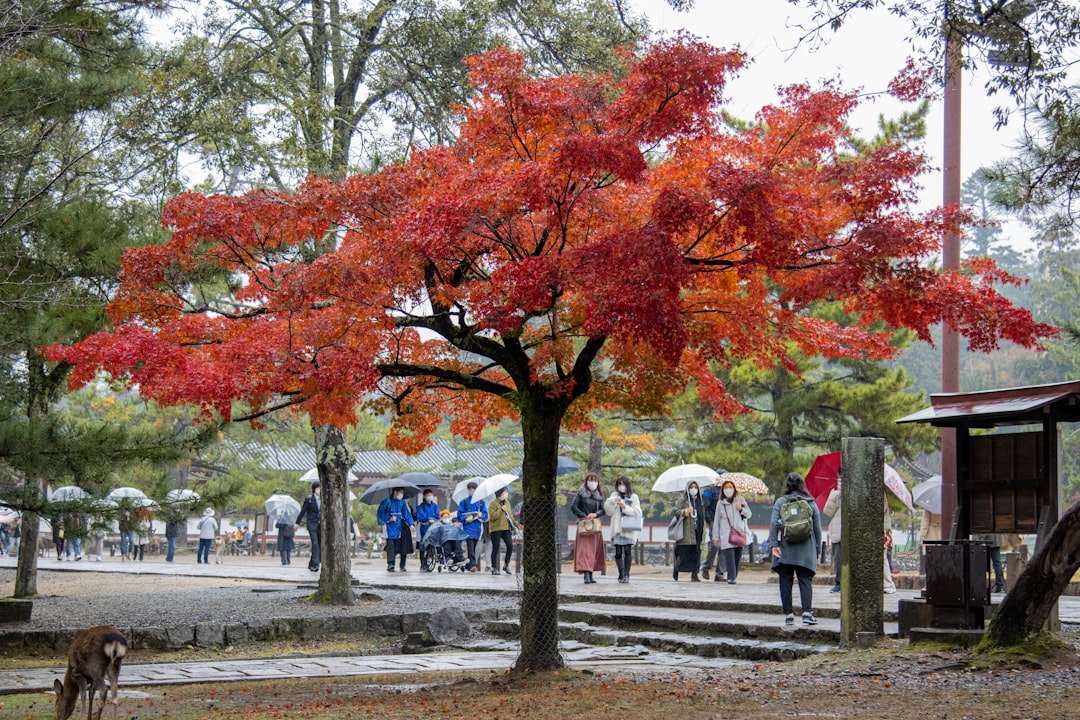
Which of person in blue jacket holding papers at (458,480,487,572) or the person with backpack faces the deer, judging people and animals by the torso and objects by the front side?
the person in blue jacket holding papers

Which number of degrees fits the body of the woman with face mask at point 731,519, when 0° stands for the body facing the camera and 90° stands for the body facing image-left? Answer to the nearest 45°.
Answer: approximately 0°

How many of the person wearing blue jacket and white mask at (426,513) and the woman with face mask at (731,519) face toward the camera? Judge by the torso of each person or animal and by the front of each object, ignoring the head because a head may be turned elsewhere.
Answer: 2

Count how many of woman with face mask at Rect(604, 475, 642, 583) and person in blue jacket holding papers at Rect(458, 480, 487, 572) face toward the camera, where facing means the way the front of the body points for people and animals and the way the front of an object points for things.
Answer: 2

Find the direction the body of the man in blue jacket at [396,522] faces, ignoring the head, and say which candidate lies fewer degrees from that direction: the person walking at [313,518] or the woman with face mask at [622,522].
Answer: the woman with face mask

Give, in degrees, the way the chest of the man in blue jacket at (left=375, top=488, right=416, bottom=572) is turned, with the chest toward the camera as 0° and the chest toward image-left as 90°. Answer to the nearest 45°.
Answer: approximately 315°

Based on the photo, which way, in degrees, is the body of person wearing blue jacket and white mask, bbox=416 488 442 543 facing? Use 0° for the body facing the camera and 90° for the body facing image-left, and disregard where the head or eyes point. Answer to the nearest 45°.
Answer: approximately 0°

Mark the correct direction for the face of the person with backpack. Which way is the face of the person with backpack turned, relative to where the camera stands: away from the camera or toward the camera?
away from the camera

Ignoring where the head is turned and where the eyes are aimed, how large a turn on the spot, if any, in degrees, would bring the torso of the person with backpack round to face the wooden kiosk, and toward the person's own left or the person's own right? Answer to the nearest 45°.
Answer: approximately 135° to the person's own right
